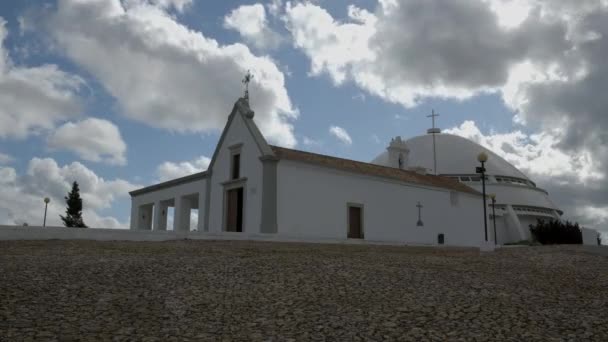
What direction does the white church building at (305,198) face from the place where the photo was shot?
facing the viewer and to the left of the viewer

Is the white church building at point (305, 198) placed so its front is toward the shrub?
no
